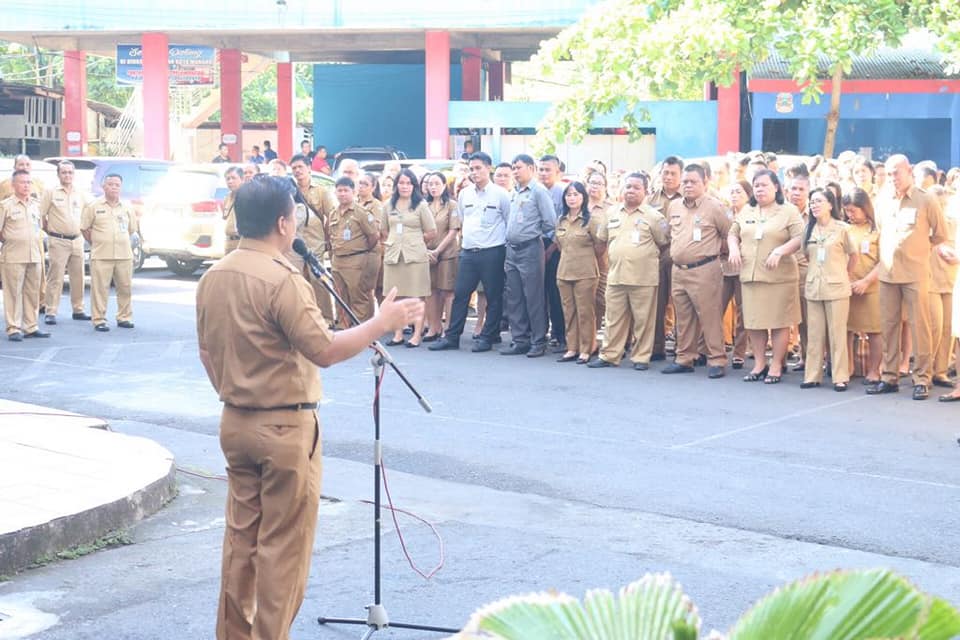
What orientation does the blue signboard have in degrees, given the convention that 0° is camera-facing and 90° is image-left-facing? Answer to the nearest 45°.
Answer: approximately 0°

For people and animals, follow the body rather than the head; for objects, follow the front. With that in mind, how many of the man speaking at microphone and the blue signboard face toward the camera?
1

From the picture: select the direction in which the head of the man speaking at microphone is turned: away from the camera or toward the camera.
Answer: away from the camera

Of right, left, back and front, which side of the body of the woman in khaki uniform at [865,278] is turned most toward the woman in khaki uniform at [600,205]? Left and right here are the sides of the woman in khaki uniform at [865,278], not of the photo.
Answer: right

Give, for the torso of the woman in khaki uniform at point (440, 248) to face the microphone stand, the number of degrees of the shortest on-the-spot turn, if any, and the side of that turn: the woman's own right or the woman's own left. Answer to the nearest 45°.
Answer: approximately 45° to the woman's own left

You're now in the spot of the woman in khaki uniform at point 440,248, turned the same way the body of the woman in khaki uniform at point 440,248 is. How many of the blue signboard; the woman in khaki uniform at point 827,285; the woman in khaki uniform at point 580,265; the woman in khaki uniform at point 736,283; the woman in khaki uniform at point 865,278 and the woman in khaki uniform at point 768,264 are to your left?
5

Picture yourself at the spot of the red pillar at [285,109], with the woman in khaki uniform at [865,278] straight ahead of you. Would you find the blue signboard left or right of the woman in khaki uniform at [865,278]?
right

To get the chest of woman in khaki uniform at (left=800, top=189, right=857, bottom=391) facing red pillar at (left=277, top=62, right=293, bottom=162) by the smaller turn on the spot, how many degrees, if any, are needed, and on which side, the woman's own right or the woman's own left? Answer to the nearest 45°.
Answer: approximately 90° to the woman's own right

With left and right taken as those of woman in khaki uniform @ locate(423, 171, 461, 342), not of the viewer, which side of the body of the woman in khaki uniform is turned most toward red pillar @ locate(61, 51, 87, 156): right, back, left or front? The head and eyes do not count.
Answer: right

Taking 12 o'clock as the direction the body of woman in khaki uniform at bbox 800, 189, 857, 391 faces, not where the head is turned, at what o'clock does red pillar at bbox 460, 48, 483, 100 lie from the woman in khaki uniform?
The red pillar is roughly at 4 o'clock from the woman in khaki uniform.

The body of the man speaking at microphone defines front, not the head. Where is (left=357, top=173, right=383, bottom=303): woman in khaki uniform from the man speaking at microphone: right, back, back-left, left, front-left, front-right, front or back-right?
front-left

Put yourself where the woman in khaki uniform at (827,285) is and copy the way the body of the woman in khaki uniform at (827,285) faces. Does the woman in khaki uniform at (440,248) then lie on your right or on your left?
on your right

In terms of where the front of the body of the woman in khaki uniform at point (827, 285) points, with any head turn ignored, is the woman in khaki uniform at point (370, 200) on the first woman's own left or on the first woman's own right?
on the first woman's own right
